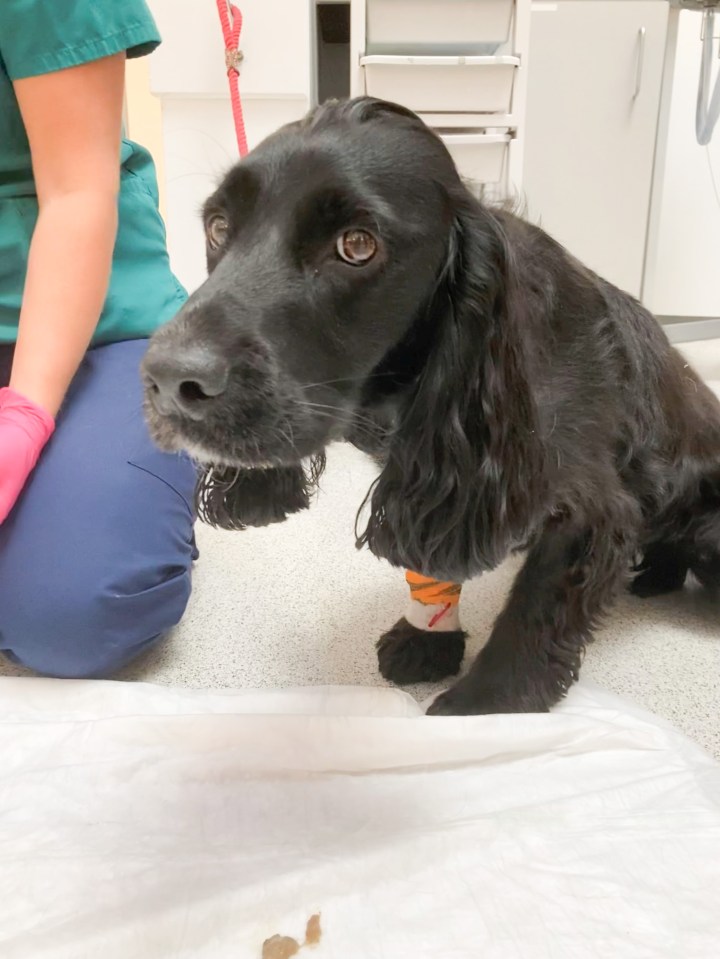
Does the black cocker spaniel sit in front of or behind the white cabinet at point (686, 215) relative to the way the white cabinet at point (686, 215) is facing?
in front

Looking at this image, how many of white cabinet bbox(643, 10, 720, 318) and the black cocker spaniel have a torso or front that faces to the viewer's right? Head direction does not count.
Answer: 0

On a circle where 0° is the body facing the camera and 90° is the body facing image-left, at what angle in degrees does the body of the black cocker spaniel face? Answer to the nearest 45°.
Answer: approximately 45°

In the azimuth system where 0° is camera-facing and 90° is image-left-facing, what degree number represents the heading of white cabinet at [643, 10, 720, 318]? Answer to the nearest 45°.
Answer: approximately 0°

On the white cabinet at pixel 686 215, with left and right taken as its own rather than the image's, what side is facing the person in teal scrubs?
front
